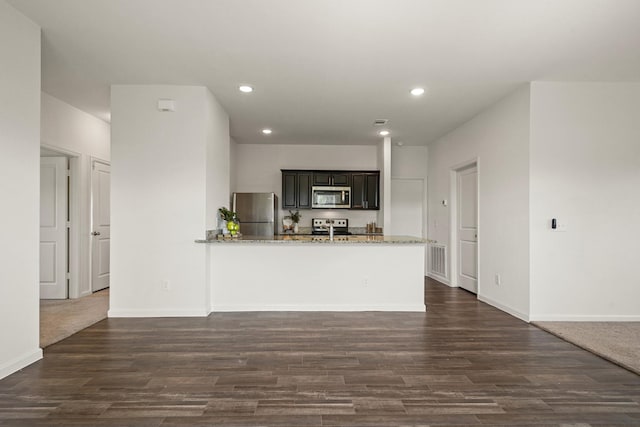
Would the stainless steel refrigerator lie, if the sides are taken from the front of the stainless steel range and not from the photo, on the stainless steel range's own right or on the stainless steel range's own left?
on the stainless steel range's own right

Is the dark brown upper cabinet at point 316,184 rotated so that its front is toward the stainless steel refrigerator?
no

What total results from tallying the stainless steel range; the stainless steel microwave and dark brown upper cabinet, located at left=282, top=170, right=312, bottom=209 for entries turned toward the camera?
3

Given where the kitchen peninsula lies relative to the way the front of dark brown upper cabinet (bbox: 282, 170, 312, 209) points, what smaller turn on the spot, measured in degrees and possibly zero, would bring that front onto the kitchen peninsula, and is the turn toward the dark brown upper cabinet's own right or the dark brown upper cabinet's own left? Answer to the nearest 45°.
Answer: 0° — it already faces it

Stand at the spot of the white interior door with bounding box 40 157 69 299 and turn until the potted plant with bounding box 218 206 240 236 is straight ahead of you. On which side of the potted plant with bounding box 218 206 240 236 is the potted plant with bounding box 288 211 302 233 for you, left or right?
left

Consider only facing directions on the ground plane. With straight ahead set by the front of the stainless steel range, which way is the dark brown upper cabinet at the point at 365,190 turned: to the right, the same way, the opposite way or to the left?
the same way

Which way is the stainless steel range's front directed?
toward the camera

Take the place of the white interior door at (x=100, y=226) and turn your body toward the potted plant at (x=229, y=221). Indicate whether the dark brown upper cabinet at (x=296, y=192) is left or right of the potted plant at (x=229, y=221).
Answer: left

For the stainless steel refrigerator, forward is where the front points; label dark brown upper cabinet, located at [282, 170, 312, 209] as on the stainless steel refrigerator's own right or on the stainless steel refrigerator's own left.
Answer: on the stainless steel refrigerator's own left

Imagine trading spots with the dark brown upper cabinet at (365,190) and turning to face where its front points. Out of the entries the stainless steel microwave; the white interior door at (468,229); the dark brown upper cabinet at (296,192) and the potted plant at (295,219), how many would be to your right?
3

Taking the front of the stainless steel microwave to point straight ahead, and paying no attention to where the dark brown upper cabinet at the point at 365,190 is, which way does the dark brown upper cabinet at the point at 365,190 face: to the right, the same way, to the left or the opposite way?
the same way

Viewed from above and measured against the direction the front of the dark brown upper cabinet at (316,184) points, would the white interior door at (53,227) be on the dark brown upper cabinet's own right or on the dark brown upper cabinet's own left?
on the dark brown upper cabinet's own right

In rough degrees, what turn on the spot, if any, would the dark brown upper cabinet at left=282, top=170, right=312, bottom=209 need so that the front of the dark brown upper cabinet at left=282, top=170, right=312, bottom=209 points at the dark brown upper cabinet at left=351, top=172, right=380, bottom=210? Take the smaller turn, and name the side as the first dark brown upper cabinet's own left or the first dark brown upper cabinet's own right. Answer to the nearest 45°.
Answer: approximately 90° to the first dark brown upper cabinet's own left

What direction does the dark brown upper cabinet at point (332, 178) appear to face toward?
toward the camera

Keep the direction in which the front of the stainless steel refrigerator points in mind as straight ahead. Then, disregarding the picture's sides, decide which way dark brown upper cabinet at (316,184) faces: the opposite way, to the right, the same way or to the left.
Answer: the same way
